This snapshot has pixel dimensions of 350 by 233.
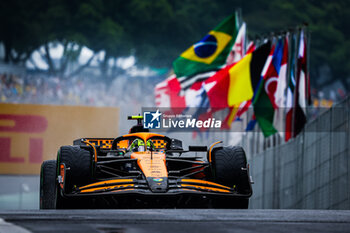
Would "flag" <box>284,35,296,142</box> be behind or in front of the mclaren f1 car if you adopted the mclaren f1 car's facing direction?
behind

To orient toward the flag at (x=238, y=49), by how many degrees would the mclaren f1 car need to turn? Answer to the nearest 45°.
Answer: approximately 180°

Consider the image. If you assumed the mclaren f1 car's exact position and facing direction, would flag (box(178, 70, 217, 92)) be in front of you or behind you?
behind

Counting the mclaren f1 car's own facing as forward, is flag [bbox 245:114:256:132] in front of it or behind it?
behind

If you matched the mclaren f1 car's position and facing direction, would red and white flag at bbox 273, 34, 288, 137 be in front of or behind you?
behind

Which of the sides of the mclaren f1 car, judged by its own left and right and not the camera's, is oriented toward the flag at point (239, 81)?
back

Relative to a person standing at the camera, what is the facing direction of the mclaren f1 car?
facing the viewer

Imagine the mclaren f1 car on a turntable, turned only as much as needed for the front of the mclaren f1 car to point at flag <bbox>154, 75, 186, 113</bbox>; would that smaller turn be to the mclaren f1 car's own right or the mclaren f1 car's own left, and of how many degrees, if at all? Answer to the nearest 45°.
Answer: approximately 180°

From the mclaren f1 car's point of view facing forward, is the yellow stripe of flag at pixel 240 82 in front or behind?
behind
